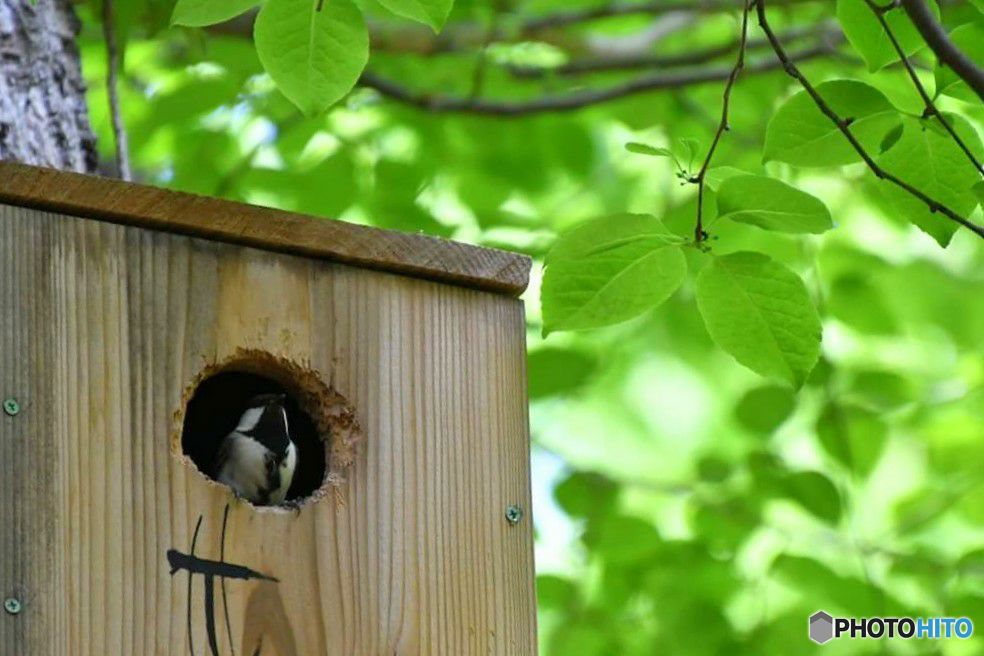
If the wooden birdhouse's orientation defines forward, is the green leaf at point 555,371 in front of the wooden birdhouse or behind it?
behind

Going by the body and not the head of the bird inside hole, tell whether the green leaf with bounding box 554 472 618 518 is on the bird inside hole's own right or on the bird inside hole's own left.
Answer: on the bird inside hole's own left

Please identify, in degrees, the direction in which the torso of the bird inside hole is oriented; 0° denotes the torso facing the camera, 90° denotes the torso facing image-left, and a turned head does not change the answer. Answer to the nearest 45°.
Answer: approximately 315°

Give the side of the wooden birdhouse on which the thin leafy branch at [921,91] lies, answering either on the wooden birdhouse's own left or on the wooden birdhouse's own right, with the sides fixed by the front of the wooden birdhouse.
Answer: on the wooden birdhouse's own left

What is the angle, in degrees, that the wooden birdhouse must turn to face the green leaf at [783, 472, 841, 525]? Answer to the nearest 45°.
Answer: approximately 135° to its left
